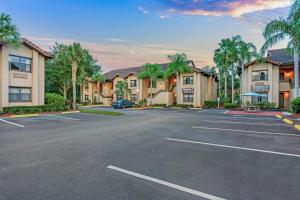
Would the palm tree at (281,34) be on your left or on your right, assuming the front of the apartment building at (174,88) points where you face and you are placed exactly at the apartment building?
on your left

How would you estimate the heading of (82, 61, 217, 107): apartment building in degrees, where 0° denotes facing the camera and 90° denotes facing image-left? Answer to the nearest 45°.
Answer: approximately 45°

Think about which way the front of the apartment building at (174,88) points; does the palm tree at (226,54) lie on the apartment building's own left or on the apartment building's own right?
on the apartment building's own left

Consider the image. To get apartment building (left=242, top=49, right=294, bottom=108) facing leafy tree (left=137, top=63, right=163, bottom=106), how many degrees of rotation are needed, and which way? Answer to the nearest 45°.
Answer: approximately 90° to its right

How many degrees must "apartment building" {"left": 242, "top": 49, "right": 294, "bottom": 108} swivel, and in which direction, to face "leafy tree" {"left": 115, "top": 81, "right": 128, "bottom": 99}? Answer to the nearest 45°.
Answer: approximately 90° to its right

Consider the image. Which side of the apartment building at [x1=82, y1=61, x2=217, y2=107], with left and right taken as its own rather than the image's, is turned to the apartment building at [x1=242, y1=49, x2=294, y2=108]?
left

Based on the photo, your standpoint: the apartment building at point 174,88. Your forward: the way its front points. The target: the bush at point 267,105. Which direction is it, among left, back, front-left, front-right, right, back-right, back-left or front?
left

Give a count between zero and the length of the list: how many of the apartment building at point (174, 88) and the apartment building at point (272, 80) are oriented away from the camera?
0

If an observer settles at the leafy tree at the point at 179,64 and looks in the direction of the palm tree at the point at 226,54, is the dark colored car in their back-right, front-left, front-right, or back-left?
back-right
